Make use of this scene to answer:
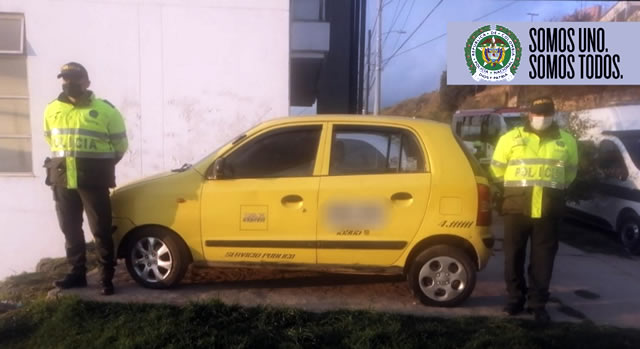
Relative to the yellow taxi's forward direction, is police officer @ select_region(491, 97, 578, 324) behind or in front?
behind

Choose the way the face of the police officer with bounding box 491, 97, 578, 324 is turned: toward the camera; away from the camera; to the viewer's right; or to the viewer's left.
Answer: toward the camera

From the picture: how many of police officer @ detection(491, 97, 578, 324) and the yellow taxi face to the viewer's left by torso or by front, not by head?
1

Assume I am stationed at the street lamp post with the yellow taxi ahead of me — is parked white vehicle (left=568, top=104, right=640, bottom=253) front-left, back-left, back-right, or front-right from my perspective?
front-left

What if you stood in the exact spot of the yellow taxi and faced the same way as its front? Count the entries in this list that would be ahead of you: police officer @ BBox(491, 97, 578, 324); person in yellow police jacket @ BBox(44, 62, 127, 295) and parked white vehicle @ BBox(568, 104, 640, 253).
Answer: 1

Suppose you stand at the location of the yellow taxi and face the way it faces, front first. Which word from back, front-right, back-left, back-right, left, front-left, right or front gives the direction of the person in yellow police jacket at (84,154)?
front

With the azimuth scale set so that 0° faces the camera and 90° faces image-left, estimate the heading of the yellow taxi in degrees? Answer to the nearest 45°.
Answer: approximately 90°

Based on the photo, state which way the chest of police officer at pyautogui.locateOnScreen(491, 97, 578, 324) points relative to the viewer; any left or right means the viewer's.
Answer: facing the viewer

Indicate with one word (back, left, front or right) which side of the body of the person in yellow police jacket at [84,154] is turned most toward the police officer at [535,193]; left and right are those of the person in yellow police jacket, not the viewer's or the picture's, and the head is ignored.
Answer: left

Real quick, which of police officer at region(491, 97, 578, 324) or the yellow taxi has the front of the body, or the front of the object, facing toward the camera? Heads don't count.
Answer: the police officer

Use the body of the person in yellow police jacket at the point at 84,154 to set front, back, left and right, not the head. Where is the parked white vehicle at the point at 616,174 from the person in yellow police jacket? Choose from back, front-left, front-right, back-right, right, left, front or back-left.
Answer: back-left

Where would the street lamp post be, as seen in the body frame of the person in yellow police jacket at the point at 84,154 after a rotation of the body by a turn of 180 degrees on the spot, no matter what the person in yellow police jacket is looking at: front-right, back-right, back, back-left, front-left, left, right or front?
front

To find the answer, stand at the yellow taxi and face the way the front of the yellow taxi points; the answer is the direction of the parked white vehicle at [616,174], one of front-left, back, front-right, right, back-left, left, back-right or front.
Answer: back-right
